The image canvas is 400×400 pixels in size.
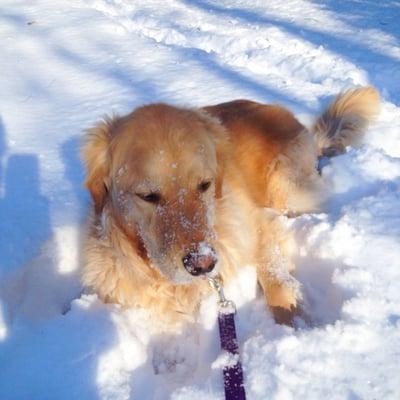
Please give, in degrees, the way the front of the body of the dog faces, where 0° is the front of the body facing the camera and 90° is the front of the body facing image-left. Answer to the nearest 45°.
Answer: approximately 45°
